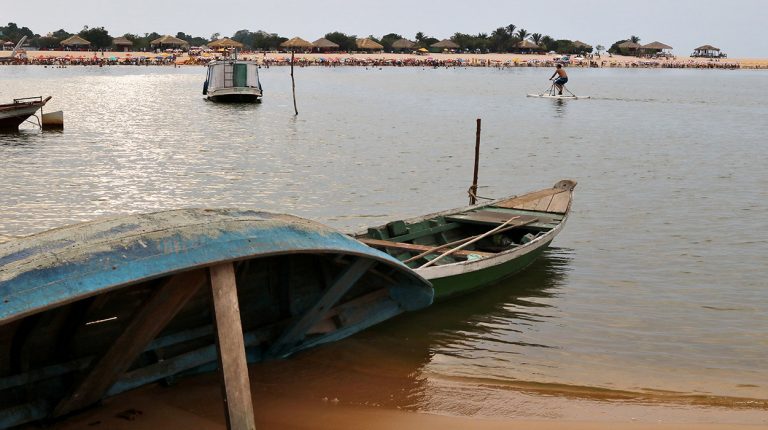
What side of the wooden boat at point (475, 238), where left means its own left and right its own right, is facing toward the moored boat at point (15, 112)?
left

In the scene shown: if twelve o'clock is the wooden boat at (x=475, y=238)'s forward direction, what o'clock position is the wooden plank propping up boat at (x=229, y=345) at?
The wooden plank propping up boat is roughly at 5 o'clock from the wooden boat.

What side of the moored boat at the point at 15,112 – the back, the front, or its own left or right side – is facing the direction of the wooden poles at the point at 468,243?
right

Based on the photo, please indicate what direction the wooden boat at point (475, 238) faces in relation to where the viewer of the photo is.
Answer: facing away from the viewer and to the right of the viewer

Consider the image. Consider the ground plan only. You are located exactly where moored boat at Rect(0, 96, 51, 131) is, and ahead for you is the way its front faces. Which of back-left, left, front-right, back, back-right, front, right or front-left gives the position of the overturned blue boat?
right

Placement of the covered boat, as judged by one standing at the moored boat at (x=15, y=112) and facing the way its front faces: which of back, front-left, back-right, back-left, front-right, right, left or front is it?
front-left

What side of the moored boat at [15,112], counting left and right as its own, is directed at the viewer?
right

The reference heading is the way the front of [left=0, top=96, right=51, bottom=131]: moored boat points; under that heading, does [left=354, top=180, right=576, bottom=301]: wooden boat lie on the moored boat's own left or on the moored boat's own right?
on the moored boat's own right

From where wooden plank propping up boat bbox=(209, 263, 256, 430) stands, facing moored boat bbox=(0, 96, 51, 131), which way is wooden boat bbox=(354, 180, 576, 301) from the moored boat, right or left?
right
